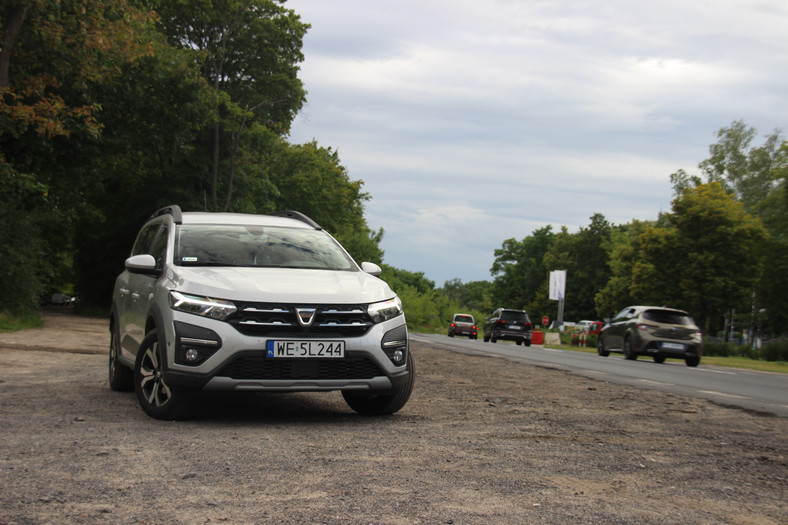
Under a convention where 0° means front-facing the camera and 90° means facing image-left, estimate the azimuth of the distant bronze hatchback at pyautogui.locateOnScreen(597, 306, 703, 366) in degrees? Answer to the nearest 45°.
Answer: approximately 135°

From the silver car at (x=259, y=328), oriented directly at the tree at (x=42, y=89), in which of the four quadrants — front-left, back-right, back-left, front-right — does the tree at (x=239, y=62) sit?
front-right

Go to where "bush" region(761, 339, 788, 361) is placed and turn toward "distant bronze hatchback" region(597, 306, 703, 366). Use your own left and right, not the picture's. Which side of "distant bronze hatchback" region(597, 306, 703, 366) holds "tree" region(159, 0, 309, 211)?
right

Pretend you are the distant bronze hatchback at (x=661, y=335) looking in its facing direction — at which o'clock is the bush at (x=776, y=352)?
The bush is roughly at 2 o'clock from the distant bronze hatchback.

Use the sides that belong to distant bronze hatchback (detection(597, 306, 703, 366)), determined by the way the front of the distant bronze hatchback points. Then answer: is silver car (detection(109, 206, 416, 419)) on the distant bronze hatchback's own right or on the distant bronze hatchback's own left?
on the distant bronze hatchback's own left

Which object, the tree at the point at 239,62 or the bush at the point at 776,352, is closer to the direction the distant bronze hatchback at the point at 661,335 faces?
the tree

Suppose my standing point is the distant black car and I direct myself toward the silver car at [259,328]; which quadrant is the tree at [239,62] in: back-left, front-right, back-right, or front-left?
front-right

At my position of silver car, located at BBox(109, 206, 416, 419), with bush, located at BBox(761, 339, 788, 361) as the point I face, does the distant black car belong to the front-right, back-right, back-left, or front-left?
front-left

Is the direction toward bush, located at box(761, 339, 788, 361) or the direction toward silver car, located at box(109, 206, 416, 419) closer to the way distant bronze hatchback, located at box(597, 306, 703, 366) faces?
the bush

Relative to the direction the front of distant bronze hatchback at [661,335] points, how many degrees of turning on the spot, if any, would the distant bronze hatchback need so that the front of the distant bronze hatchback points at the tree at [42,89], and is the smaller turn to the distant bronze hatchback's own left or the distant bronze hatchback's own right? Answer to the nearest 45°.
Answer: approximately 90° to the distant bronze hatchback's own left
